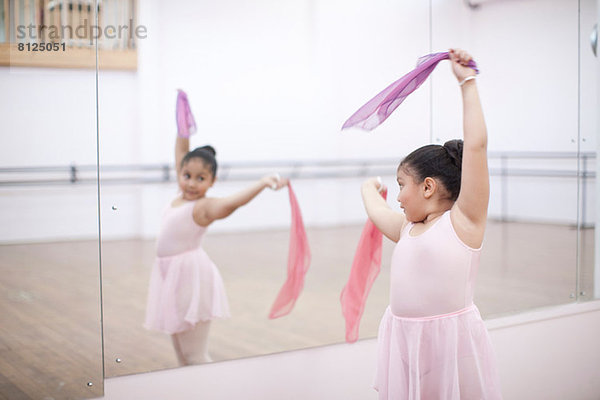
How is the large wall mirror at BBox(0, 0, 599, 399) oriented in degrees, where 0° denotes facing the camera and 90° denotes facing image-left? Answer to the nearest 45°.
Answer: approximately 315°

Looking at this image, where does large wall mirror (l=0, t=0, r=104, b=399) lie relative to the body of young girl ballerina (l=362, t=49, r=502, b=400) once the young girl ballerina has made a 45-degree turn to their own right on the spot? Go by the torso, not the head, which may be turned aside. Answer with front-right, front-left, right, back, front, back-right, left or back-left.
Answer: front

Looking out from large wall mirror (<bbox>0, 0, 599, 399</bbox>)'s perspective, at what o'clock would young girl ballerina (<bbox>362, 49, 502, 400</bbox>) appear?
The young girl ballerina is roughly at 1 o'clock from the large wall mirror.

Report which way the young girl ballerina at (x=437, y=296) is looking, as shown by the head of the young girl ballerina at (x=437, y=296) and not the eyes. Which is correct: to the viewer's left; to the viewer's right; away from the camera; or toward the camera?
to the viewer's left
